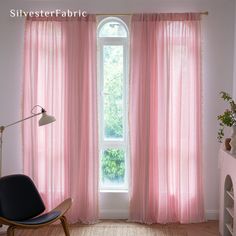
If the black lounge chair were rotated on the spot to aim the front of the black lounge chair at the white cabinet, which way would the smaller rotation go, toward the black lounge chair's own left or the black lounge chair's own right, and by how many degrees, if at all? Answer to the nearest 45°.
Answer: approximately 45° to the black lounge chair's own left

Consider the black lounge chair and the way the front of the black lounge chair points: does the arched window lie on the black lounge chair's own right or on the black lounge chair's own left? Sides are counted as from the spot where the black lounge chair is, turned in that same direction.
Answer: on the black lounge chair's own left

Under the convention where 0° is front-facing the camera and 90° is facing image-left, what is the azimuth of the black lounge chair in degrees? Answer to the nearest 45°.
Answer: approximately 315°

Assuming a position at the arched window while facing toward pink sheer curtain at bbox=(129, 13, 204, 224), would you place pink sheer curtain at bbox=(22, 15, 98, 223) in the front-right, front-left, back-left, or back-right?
back-right
